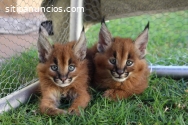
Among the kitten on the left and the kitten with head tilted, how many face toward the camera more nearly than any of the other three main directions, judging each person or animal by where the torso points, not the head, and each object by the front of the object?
2

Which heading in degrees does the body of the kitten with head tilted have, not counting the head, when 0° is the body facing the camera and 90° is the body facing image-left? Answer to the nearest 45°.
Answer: approximately 0°

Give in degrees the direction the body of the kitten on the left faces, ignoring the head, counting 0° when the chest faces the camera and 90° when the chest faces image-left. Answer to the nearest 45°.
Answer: approximately 0°
